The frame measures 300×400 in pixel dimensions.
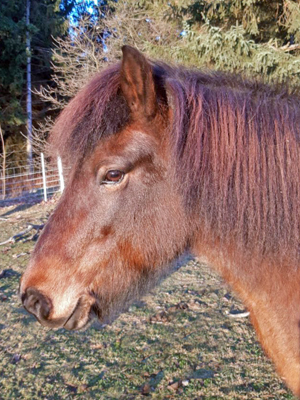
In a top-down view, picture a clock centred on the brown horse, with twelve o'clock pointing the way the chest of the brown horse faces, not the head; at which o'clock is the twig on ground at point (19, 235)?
The twig on ground is roughly at 2 o'clock from the brown horse.

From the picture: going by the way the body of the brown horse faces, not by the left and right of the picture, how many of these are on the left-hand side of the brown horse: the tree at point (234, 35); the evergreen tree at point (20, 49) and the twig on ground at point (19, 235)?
0

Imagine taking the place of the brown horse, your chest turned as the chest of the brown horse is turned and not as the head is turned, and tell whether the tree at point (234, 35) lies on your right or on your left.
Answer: on your right

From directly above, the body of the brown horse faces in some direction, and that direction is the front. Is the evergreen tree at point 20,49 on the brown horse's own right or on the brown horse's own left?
on the brown horse's own right

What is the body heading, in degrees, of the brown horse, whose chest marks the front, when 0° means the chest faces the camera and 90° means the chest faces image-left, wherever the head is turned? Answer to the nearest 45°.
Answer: approximately 90°
